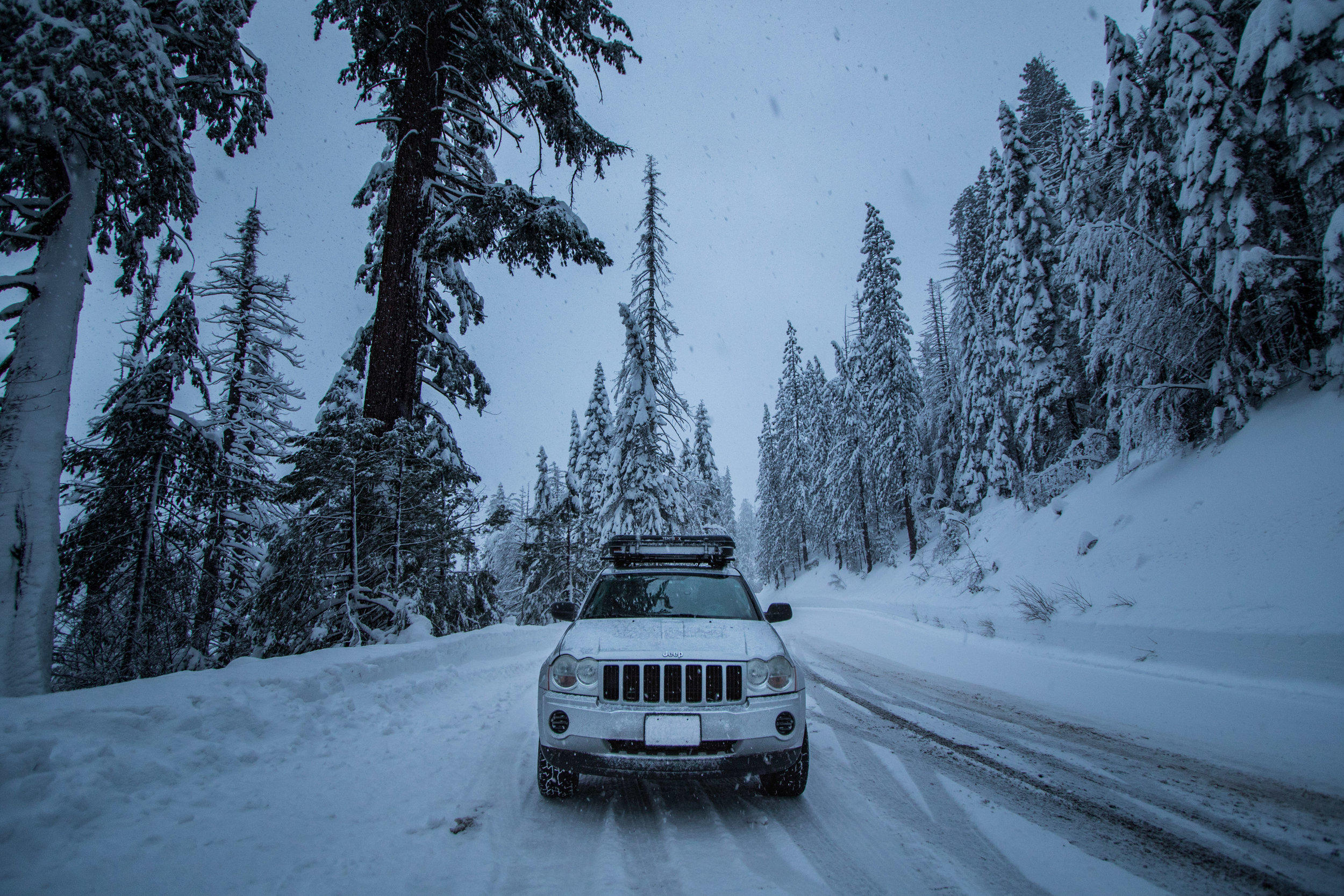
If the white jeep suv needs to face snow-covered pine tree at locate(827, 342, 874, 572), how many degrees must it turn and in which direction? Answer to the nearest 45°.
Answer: approximately 180°

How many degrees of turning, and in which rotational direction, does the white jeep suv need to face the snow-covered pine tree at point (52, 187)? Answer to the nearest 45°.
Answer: approximately 90° to its right

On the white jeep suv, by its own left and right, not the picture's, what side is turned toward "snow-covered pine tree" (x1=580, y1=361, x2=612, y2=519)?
back

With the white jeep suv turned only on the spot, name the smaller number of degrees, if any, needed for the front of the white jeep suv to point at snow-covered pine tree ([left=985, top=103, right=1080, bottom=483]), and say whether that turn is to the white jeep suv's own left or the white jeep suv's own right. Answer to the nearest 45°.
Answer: approximately 135° to the white jeep suv's own left

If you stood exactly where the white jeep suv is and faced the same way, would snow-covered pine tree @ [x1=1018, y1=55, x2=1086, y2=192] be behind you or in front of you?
behind

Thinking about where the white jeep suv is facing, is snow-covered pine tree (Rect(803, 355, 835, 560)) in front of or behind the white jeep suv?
behind

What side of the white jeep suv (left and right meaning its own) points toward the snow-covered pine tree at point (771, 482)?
back

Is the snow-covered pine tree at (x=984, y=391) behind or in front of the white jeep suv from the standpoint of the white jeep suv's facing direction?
behind

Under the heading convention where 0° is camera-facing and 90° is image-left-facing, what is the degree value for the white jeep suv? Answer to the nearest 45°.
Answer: approximately 0°

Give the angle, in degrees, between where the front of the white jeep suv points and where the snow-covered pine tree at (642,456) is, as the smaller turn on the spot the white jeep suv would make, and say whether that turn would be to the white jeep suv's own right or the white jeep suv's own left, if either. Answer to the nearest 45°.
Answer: approximately 180°

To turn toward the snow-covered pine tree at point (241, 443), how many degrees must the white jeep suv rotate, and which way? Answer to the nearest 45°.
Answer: approximately 135° to its right

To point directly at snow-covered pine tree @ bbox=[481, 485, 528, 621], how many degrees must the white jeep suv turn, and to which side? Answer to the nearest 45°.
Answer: approximately 180°

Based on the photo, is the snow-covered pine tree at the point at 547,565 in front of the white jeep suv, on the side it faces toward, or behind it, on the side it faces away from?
behind
